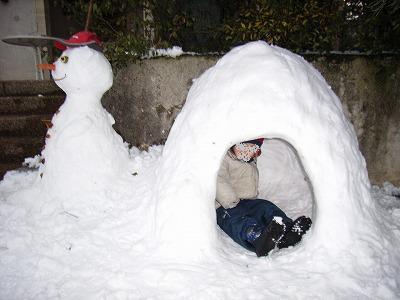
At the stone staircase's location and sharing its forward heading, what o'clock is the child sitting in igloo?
The child sitting in igloo is roughly at 11 o'clock from the stone staircase.

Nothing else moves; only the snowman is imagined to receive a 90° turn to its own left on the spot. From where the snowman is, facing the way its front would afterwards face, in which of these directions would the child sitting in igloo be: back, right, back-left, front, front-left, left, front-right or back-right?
front-left

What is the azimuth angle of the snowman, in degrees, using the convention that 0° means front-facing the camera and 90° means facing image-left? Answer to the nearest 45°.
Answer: approximately 90°

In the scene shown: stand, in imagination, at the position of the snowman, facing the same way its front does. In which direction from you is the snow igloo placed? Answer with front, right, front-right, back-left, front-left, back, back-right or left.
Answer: back-left

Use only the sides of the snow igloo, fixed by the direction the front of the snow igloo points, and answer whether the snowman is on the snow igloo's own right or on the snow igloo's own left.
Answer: on the snow igloo's own right

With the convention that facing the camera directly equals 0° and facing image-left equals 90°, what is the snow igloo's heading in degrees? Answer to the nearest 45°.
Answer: approximately 0°

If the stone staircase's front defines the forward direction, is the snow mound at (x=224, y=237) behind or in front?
in front
